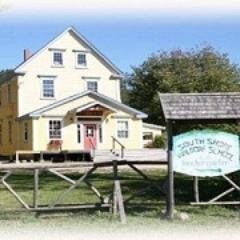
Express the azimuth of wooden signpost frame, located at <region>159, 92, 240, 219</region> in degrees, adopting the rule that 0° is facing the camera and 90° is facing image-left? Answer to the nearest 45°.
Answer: approximately 0°
